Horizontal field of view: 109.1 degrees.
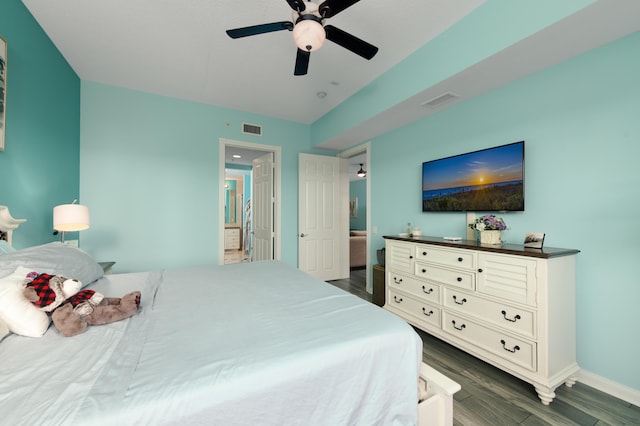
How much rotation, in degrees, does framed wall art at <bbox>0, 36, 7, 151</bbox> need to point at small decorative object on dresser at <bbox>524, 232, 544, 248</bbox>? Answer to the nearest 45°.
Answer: approximately 45° to its right

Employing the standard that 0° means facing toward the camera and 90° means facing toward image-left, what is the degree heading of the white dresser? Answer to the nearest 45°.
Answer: approximately 45°

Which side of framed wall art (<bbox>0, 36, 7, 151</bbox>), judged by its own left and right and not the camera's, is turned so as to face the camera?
right

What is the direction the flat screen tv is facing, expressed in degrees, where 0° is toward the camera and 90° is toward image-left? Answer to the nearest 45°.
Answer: approximately 45°

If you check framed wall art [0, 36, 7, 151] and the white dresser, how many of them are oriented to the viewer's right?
1

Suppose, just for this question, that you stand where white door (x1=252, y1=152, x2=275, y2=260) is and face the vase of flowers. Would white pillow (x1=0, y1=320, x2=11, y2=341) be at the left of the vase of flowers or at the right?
right
